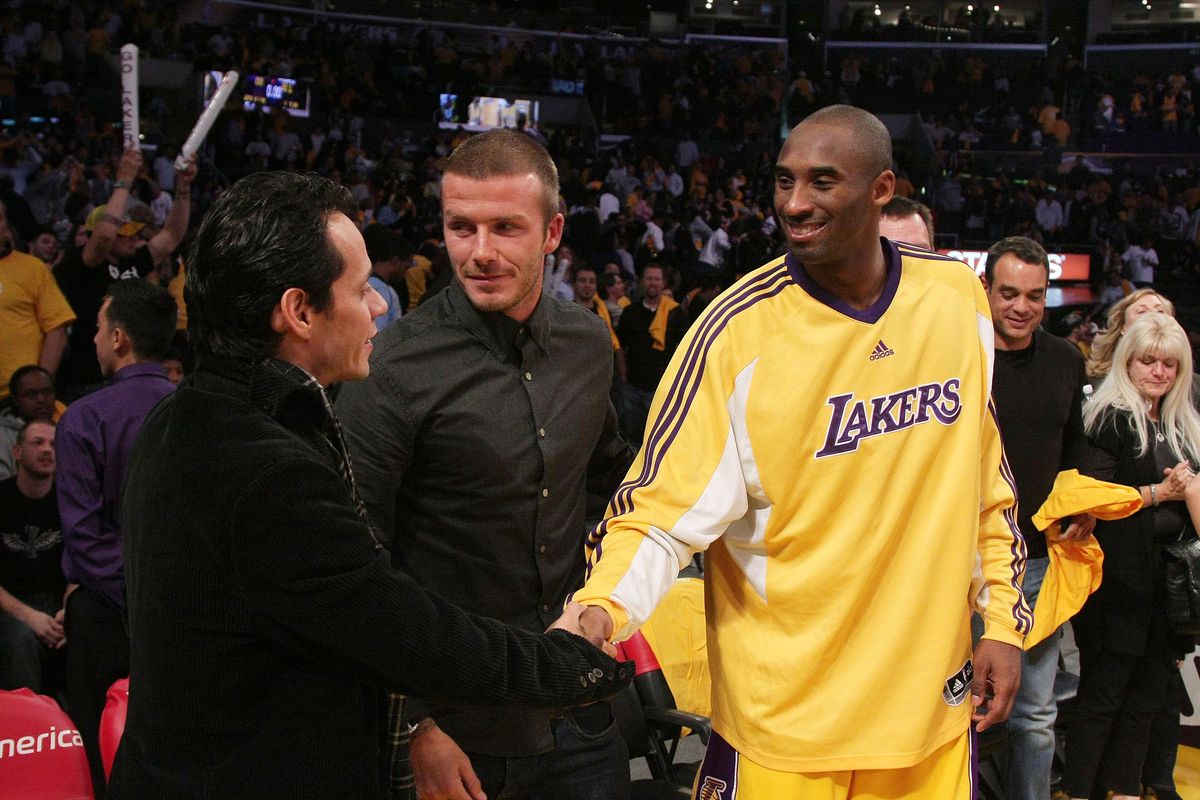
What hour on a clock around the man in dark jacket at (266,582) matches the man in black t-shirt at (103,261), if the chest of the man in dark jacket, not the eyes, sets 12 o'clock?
The man in black t-shirt is roughly at 10 o'clock from the man in dark jacket.

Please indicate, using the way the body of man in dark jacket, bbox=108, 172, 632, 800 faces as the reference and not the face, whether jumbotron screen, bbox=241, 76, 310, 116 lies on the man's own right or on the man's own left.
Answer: on the man's own left

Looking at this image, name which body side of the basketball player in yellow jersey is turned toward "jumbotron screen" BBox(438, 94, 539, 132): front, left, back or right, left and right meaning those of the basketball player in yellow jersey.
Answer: back

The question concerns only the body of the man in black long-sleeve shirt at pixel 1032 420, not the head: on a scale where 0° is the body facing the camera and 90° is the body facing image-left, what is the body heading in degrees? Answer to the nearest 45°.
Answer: approximately 0°

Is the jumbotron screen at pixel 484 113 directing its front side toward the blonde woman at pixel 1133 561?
yes

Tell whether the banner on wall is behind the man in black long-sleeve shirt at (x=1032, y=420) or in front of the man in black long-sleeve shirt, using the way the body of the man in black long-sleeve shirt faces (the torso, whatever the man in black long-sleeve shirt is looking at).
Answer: behind

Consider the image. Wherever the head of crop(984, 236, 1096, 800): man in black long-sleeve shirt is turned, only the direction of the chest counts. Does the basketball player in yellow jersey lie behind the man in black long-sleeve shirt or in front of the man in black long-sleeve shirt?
in front

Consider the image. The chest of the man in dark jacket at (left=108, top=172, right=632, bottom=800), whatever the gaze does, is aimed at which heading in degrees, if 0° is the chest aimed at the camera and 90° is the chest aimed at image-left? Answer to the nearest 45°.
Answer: approximately 225°

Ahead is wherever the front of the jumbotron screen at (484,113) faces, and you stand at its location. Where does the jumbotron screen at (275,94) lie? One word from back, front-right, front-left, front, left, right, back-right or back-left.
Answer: front-right

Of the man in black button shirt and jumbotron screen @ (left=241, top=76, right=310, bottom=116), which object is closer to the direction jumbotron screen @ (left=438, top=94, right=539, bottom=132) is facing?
the man in black button shirt

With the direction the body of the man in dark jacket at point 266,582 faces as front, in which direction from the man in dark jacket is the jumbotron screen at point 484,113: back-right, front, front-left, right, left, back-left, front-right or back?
front-left

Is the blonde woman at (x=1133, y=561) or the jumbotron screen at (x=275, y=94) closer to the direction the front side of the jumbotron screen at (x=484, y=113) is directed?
the blonde woman

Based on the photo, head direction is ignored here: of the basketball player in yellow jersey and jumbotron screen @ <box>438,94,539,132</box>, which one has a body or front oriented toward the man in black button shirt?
the jumbotron screen

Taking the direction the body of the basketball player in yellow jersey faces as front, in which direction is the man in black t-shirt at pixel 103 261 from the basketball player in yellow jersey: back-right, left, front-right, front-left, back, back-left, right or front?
back-right

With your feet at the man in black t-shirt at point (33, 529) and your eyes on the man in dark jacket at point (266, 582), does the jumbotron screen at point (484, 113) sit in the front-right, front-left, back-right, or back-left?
back-left
